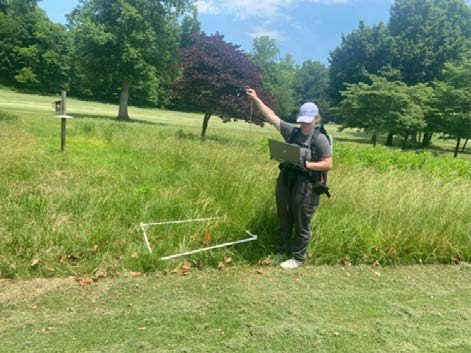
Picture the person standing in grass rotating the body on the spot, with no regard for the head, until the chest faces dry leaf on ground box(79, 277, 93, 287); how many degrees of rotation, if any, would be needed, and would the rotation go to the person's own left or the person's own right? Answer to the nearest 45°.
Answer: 0° — they already face it

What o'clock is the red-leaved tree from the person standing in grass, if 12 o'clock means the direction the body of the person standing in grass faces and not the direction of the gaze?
The red-leaved tree is roughly at 4 o'clock from the person standing in grass.

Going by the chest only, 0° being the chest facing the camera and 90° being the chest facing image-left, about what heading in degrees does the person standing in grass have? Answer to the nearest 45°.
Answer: approximately 45°

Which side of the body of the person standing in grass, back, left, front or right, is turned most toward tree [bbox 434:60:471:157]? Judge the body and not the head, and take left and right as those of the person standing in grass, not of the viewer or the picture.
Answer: back

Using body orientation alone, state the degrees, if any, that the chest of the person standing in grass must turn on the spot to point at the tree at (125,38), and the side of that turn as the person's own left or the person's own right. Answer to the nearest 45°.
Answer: approximately 90° to the person's own right

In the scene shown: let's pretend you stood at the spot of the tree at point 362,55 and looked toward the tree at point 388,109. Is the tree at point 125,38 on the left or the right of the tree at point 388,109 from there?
right

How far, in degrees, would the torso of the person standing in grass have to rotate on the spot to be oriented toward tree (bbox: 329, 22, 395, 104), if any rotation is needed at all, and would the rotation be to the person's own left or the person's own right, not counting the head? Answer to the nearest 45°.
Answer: approximately 135° to the person's own right

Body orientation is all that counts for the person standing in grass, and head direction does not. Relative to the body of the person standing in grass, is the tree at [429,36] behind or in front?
behind

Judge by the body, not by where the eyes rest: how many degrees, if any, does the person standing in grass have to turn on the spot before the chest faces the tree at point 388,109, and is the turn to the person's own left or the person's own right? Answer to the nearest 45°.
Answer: approximately 135° to the person's own right
